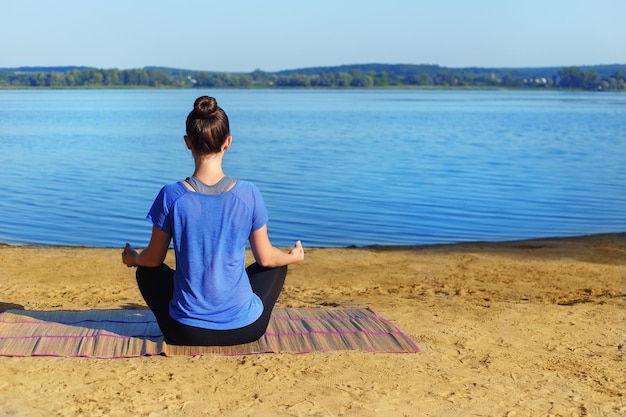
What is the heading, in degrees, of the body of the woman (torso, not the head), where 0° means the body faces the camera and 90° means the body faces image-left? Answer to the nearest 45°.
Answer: approximately 180°

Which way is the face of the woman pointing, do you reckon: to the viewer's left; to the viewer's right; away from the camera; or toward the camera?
away from the camera
